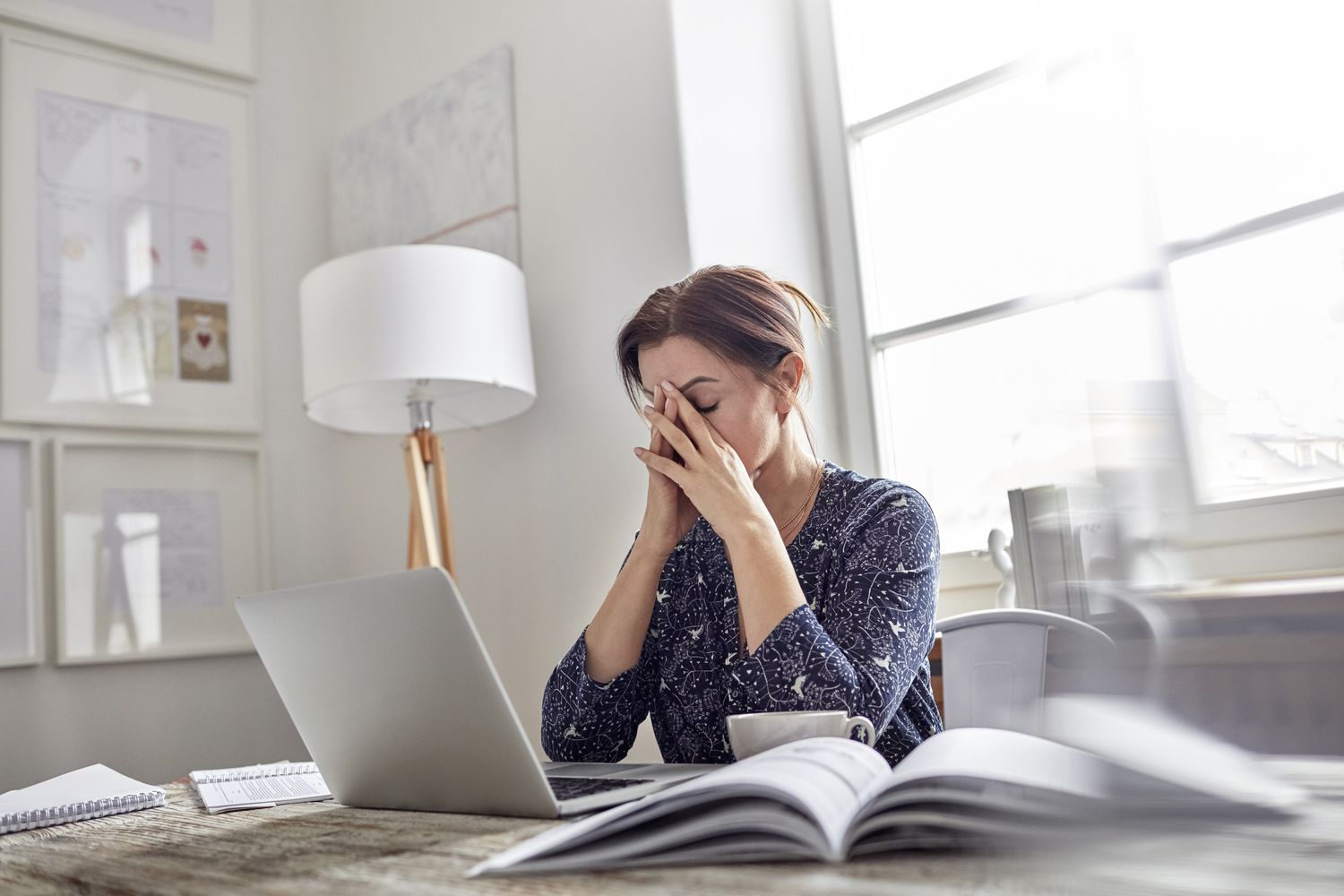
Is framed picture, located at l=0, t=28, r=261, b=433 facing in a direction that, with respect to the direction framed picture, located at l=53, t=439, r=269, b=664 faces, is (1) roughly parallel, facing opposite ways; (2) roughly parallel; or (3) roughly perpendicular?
roughly parallel

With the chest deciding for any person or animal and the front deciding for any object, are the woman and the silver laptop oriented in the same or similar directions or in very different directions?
very different directions

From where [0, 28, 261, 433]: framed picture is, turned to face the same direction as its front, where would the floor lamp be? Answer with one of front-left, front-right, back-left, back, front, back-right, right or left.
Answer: front

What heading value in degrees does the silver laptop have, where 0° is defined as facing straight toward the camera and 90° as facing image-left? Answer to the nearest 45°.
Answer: approximately 225°

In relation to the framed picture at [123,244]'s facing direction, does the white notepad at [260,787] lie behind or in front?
in front

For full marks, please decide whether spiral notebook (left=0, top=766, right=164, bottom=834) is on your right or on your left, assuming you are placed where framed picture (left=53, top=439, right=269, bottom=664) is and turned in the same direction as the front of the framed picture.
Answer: on your right

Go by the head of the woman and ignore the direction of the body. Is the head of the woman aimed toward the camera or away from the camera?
toward the camera

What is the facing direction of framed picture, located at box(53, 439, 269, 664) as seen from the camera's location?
facing the viewer and to the right of the viewer

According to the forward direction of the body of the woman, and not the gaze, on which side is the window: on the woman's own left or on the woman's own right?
on the woman's own left

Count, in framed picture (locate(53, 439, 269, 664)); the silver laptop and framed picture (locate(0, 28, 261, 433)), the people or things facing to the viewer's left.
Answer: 0

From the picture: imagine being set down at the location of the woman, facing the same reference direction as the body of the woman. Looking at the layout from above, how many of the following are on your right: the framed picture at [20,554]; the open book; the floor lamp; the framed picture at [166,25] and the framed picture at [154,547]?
4

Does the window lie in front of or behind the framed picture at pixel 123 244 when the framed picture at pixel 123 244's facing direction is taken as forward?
in front
